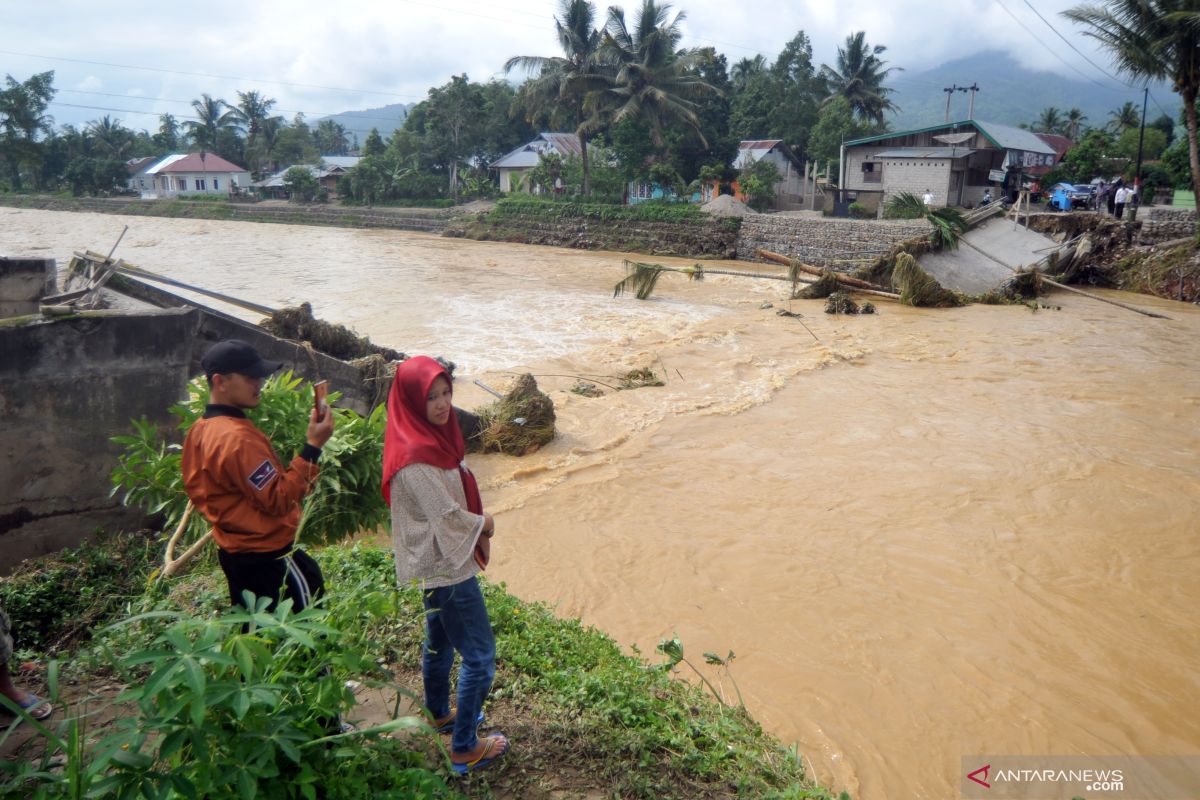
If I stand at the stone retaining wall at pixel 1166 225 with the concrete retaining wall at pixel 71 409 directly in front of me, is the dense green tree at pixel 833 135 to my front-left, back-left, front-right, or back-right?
back-right

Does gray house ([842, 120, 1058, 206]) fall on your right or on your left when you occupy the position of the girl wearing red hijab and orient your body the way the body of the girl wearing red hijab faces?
on your left

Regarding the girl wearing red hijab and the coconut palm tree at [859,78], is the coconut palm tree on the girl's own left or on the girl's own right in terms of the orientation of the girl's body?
on the girl's own left

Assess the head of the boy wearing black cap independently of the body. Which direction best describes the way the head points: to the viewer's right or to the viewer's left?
to the viewer's right
